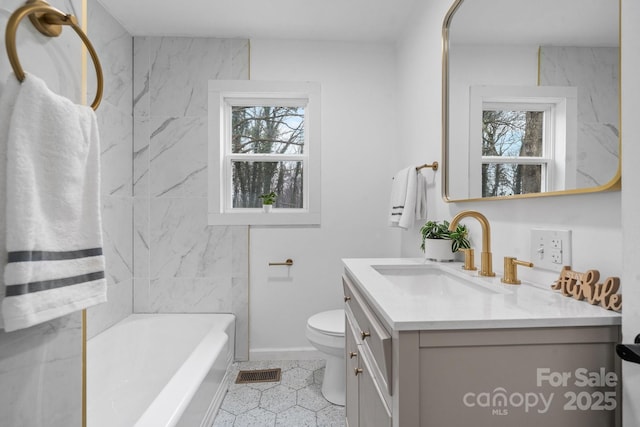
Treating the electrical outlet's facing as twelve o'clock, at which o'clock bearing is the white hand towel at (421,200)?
The white hand towel is roughly at 3 o'clock from the electrical outlet.

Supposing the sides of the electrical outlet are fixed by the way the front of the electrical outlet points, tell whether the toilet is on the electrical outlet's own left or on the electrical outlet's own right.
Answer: on the electrical outlet's own right

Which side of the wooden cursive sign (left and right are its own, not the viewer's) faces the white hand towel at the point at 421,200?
right

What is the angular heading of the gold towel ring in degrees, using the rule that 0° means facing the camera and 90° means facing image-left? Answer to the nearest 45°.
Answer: approximately 315°

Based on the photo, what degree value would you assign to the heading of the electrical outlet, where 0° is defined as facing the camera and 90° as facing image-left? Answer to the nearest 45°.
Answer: approximately 45°

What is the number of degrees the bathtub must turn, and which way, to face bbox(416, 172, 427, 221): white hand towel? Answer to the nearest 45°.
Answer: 0° — it already faces it

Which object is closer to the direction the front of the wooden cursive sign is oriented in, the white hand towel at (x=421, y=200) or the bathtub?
the bathtub

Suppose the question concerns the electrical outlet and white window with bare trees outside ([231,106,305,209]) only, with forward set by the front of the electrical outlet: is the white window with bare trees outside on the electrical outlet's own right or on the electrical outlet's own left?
on the electrical outlet's own right
